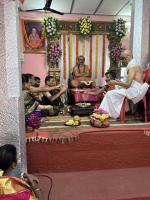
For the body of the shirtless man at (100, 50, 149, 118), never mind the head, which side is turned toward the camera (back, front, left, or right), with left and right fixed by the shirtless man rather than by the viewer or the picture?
left

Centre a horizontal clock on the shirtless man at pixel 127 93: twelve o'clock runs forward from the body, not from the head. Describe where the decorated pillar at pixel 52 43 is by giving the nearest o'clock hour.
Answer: The decorated pillar is roughly at 2 o'clock from the shirtless man.
